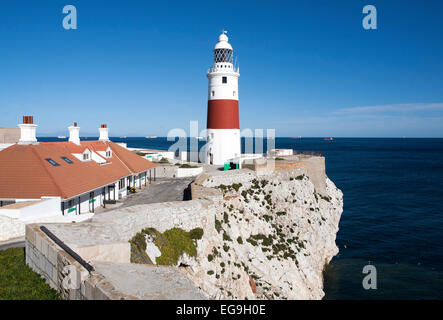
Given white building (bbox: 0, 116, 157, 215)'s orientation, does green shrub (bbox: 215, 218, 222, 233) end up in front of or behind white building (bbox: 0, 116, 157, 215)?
in front

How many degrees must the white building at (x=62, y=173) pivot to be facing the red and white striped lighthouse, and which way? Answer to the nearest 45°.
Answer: approximately 90° to its left

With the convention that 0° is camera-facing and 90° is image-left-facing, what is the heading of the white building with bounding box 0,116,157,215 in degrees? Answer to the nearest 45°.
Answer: approximately 315°

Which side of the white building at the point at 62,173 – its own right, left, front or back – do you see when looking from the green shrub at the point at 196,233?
front

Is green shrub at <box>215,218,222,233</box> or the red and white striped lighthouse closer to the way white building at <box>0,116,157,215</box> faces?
the green shrub

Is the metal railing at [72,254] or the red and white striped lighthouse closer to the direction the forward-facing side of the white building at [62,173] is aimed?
the metal railing

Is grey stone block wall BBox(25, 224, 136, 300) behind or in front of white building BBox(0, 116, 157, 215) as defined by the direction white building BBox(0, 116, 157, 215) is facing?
in front
